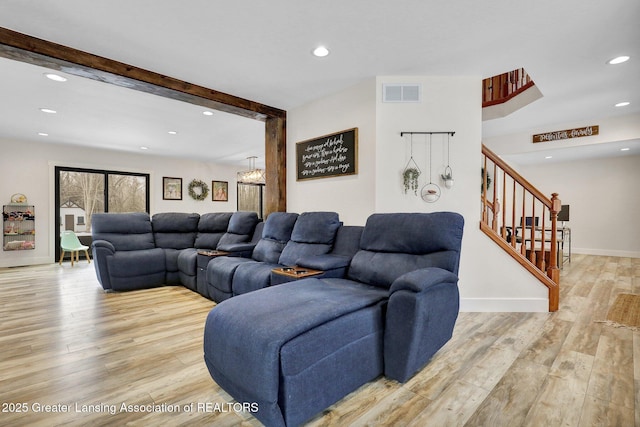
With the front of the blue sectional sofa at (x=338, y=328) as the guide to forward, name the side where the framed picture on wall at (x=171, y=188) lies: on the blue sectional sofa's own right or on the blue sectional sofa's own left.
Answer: on the blue sectional sofa's own right

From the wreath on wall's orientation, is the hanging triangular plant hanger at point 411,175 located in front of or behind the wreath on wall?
in front

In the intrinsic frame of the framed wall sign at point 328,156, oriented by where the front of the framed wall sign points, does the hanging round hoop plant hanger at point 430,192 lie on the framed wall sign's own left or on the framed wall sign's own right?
on the framed wall sign's own left

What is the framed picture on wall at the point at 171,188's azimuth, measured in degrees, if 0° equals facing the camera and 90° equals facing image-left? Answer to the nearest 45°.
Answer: approximately 0°

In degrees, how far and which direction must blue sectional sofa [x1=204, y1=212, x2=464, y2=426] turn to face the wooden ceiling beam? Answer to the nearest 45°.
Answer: approximately 90° to its right

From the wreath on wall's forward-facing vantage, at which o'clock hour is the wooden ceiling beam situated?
The wooden ceiling beam is roughly at 12 o'clock from the wreath on wall.

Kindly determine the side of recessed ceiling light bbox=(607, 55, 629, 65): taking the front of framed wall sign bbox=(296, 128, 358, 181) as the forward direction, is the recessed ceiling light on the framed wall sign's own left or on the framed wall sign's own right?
on the framed wall sign's own left

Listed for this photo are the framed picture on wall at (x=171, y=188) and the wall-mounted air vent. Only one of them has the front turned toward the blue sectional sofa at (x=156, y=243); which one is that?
the framed picture on wall

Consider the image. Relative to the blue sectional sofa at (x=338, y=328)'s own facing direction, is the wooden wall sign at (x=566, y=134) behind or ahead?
behind

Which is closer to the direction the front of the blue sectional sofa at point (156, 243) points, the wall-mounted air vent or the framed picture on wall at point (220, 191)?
the wall-mounted air vent

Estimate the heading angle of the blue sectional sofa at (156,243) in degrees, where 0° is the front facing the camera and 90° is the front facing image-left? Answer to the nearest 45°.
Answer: approximately 0°
